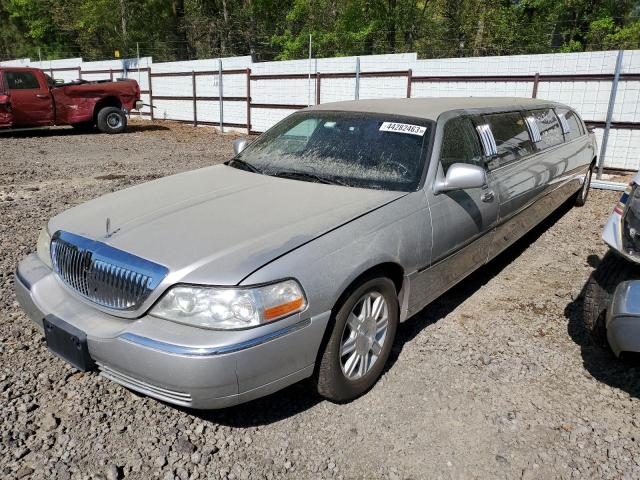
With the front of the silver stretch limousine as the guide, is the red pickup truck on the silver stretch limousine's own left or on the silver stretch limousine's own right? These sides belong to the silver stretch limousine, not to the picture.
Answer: on the silver stretch limousine's own right

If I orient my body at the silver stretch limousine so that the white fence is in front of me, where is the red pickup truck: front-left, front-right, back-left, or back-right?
front-left

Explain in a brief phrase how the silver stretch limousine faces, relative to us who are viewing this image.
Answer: facing the viewer and to the left of the viewer

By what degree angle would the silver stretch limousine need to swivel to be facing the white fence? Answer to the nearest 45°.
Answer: approximately 135° to its right

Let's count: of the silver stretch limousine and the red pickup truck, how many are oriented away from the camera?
0
